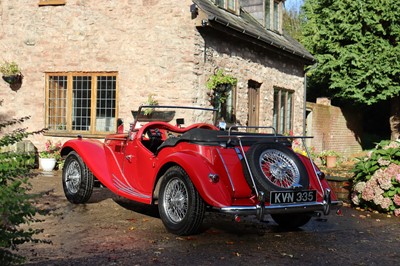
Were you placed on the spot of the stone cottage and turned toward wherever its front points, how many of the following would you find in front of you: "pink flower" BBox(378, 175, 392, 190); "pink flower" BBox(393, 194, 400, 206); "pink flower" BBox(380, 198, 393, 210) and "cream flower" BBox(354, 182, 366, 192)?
4

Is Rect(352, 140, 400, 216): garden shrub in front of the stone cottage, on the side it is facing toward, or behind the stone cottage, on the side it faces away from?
in front

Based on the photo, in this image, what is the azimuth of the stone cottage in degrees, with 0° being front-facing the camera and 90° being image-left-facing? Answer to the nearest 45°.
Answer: approximately 315°

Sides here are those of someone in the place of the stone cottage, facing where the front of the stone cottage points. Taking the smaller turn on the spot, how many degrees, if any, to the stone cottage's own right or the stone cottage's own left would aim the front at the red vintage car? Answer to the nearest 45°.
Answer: approximately 45° to the stone cottage's own right

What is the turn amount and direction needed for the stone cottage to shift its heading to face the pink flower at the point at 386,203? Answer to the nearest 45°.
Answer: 0° — it already faces it

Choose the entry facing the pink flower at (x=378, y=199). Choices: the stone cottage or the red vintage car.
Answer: the stone cottage

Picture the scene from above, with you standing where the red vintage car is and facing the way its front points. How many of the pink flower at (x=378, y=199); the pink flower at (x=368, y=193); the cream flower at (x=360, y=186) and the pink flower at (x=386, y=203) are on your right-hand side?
4

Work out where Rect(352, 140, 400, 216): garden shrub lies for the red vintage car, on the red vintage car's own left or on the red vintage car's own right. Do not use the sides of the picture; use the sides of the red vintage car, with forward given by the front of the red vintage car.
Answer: on the red vintage car's own right

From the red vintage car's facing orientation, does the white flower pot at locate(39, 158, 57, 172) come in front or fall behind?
in front

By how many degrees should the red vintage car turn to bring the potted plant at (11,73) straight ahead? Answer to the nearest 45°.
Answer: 0° — it already faces it

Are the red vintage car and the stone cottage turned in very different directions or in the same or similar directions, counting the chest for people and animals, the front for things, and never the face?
very different directions

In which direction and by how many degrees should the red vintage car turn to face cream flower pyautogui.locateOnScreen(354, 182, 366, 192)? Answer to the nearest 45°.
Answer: approximately 90° to its right

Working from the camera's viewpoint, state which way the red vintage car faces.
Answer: facing away from the viewer and to the left of the viewer

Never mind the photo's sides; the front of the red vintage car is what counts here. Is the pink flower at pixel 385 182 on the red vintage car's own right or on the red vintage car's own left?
on the red vintage car's own right
